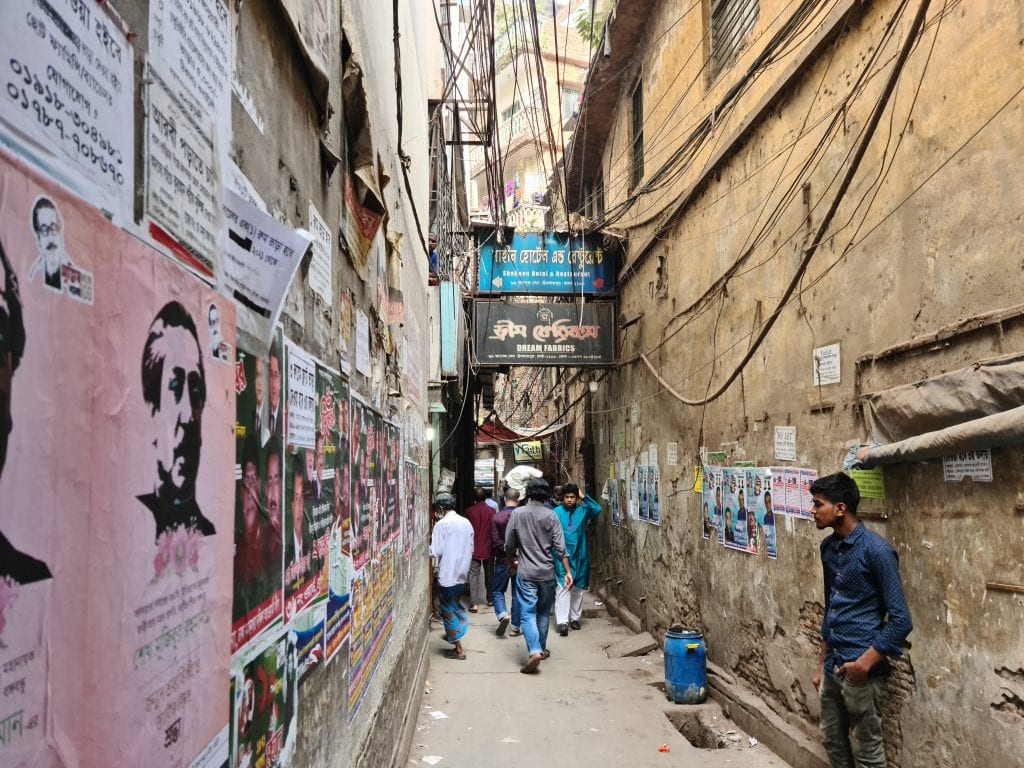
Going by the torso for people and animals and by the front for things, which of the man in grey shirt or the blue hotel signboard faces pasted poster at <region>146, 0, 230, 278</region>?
the blue hotel signboard

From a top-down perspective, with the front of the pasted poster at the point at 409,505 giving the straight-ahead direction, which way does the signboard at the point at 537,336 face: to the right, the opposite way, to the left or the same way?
to the right

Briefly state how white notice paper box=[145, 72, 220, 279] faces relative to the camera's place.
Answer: facing the viewer and to the right of the viewer

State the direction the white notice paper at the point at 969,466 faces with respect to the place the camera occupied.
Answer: facing the viewer and to the left of the viewer

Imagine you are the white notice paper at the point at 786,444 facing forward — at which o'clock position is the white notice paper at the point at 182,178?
the white notice paper at the point at 182,178 is roughly at 11 o'clock from the white notice paper at the point at 786,444.

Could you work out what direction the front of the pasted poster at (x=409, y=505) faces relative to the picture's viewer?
facing to the right of the viewer

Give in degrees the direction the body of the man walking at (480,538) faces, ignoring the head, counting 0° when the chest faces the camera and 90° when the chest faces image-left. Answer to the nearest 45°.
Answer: approximately 180°

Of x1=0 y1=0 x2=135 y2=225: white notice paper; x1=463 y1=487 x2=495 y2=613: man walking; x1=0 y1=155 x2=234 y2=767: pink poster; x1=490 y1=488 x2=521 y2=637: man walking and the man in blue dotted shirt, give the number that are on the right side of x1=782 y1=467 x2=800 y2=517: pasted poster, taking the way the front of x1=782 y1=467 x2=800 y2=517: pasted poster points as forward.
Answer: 2

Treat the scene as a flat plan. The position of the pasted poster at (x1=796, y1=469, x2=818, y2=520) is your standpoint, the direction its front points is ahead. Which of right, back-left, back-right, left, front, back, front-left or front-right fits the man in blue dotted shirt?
front-left

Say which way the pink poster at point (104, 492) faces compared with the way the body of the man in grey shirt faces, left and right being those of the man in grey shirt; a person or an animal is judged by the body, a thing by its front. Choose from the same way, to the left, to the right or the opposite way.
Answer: to the right

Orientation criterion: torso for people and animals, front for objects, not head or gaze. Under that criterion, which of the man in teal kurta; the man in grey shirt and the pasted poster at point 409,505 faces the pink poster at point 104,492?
the man in teal kurta

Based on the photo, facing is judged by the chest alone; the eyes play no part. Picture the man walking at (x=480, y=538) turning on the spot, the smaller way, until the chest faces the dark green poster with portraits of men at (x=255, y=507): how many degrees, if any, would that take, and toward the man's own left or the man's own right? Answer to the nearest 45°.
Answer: approximately 180°

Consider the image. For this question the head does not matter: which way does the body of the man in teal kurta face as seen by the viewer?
toward the camera

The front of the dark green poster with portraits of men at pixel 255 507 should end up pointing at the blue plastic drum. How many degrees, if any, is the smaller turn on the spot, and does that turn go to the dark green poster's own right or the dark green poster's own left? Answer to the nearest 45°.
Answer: approximately 90° to the dark green poster's own left

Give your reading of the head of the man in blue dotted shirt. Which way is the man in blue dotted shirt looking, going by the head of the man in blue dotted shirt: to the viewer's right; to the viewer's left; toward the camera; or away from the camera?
to the viewer's left

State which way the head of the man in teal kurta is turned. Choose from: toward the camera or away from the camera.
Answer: toward the camera

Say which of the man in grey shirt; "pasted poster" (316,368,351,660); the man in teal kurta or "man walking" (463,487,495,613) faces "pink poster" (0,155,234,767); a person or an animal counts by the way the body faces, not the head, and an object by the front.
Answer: the man in teal kurta

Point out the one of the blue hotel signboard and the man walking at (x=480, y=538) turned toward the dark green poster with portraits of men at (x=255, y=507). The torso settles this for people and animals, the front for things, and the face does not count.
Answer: the blue hotel signboard
